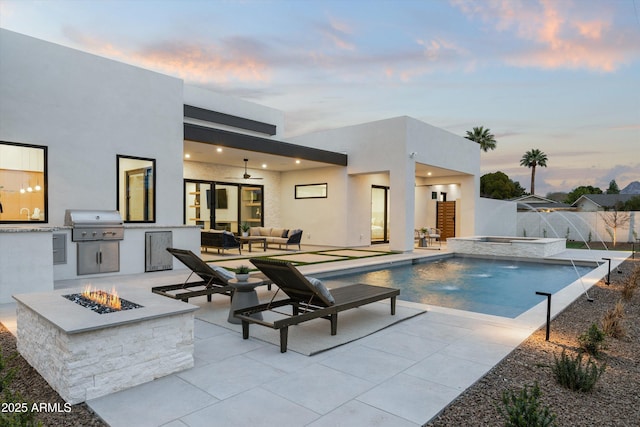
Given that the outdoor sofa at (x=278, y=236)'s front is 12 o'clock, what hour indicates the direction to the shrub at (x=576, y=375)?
The shrub is roughly at 10 o'clock from the outdoor sofa.

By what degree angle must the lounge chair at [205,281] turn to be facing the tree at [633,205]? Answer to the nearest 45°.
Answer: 0° — it already faces it

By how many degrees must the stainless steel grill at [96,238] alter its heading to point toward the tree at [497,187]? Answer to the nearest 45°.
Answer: approximately 135° to its left

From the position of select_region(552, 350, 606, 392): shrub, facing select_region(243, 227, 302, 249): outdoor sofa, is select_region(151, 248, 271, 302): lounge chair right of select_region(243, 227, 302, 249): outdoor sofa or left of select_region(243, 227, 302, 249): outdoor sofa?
left

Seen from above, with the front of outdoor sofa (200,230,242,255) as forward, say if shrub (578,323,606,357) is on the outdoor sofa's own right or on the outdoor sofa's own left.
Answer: on the outdoor sofa's own right

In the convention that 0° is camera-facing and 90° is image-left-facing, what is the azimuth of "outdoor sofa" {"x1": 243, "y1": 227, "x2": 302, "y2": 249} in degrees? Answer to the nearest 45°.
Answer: approximately 45°
